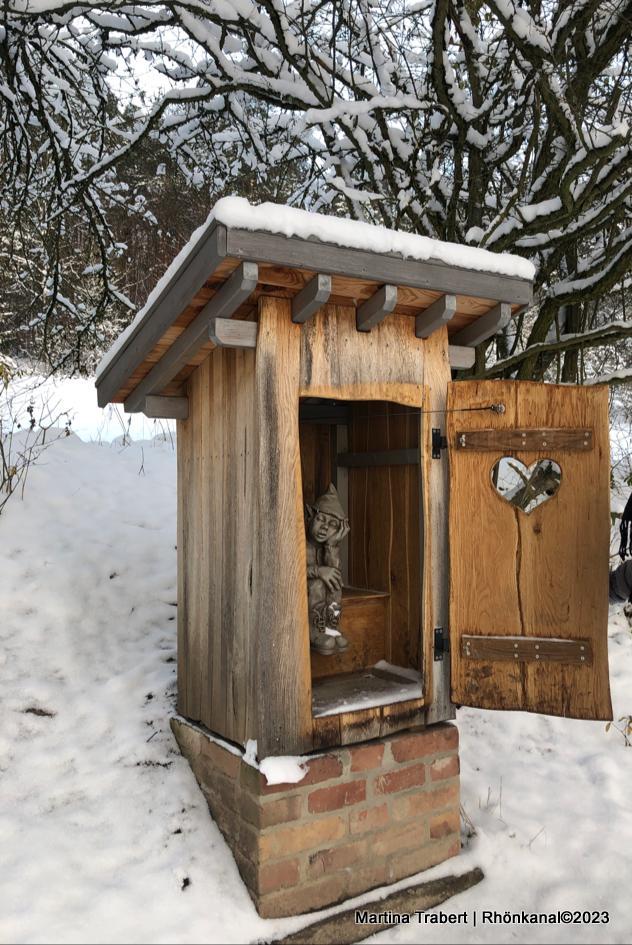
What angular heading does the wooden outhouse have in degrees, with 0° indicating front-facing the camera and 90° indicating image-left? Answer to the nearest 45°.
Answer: approximately 315°
